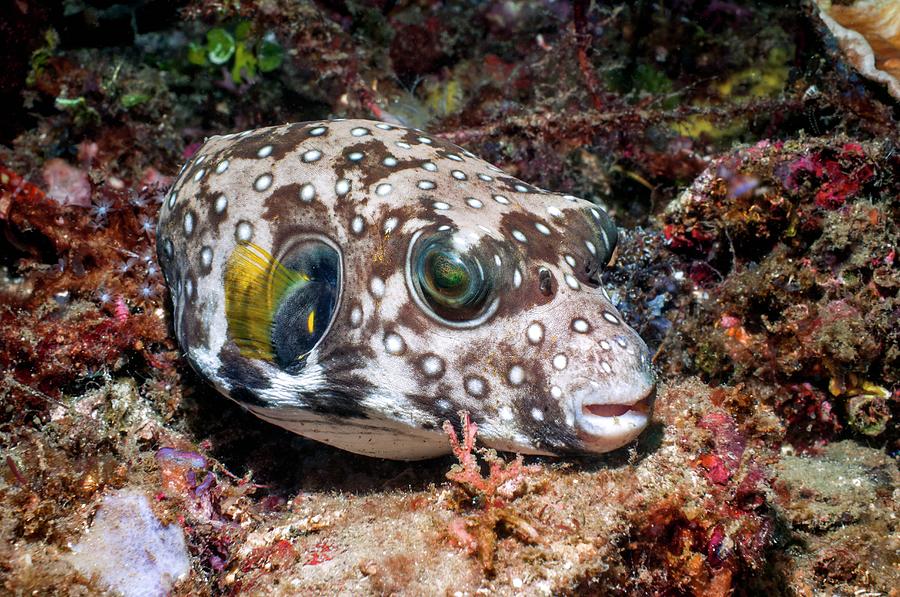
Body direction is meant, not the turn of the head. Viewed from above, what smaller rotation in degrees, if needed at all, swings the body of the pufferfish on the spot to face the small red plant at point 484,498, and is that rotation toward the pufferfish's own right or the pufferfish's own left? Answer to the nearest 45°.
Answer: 0° — it already faces it

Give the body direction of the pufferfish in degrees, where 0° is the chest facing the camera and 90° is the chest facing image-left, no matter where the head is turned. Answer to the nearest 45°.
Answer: approximately 315°
